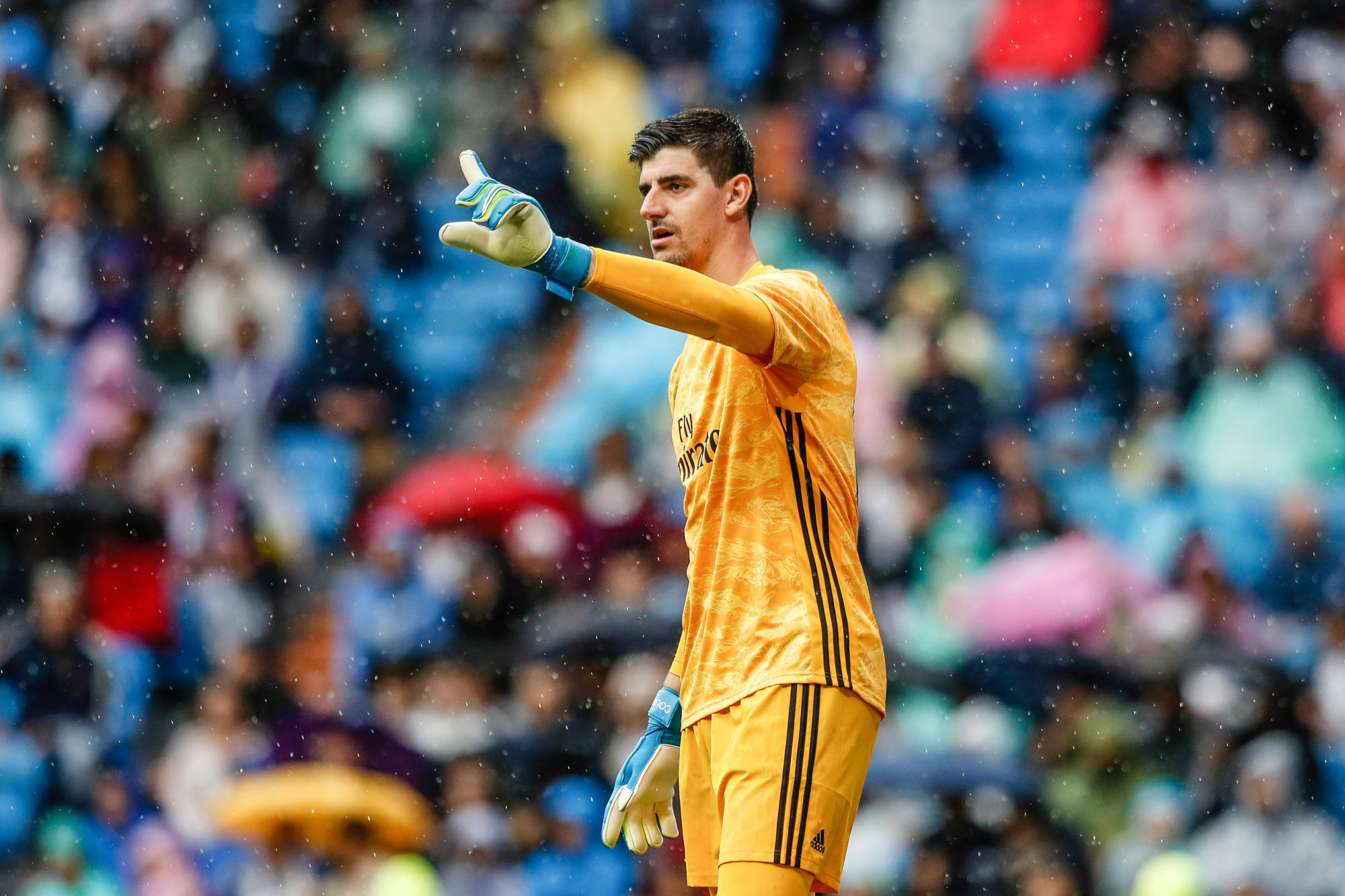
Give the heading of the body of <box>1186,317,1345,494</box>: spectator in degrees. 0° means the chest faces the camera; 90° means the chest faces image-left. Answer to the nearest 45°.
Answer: approximately 0°

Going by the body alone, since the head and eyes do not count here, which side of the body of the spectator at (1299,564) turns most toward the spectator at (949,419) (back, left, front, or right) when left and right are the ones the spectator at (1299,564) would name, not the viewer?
right

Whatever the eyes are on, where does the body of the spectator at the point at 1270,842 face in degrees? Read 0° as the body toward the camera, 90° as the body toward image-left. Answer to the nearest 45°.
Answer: approximately 0°

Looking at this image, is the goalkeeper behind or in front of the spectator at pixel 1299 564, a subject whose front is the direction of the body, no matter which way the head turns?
in front

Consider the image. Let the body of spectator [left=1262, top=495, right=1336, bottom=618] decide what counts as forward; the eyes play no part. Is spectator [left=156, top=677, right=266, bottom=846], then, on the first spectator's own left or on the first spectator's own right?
on the first spectator's own right

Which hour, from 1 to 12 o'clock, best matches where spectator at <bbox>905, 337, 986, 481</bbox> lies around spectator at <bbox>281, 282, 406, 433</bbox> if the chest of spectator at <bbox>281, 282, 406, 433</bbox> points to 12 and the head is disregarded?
spectator at <bbox>905, 337, 986, 481</bbox> is roughly at 10 o'clock from spectator at <bbox>281, 282, 406, 433</bbox>.
